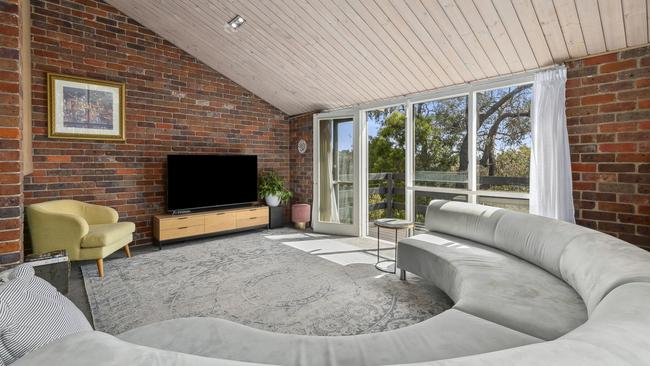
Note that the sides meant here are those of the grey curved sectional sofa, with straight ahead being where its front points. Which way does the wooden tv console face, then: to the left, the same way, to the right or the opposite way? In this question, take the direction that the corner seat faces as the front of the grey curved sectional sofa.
the opposite way

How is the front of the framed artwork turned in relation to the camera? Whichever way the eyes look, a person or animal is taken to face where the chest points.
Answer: facing the viewer and to the right of the viewer

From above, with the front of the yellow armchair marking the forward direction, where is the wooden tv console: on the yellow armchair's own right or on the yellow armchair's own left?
on the yellow armchair's own left

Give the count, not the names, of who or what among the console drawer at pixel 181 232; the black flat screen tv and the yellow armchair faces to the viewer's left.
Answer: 0

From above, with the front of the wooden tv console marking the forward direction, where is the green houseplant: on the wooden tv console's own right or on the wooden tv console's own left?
on the wooden tv console's own left

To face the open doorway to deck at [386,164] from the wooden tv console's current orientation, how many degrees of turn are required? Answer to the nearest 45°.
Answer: approximately 45° to its left

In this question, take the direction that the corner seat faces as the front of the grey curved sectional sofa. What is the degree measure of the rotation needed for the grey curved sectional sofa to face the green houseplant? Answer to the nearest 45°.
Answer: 0° — it already faces it

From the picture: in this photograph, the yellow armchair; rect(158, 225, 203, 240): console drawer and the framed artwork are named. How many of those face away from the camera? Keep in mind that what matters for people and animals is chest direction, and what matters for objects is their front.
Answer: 0

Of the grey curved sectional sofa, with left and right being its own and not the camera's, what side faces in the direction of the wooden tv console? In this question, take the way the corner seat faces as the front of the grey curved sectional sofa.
front

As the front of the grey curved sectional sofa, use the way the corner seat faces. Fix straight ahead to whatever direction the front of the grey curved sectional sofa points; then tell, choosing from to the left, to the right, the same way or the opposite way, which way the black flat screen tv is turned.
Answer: the opposite way

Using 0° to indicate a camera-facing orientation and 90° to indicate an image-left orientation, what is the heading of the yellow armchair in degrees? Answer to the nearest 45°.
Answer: approximately 315°
